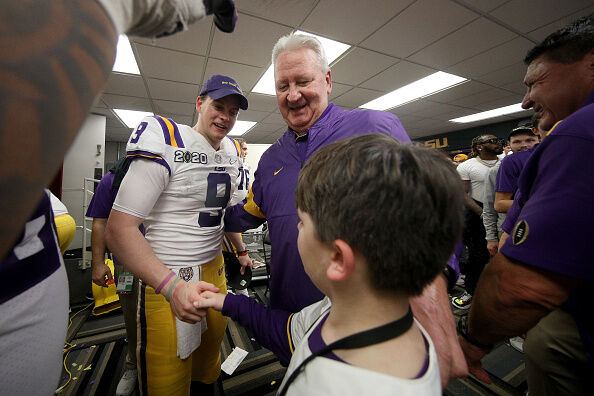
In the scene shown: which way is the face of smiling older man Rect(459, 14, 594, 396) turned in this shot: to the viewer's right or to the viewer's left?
to the viewer's left

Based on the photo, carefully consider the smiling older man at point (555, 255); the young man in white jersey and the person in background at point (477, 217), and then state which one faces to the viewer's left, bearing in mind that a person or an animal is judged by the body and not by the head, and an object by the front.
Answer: the smiling older man

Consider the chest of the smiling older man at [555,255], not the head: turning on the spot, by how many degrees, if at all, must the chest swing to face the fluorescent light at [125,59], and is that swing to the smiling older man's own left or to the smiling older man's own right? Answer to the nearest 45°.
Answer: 0° — they already face it

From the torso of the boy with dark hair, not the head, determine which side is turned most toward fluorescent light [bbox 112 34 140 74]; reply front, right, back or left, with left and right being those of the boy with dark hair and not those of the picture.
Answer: front

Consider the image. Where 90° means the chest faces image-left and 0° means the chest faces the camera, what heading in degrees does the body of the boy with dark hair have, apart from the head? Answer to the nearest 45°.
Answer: approximately 135°

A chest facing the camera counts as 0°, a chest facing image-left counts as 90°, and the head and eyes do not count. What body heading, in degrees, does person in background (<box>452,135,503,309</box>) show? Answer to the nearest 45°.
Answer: approximately 315°

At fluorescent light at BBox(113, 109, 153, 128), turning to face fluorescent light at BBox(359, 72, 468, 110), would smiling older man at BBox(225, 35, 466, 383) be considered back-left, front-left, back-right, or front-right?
front-right

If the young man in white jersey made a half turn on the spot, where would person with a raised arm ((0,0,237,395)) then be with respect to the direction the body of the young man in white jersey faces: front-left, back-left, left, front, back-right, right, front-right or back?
back-left

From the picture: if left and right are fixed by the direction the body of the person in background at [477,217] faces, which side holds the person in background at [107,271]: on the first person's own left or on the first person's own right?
on the first person's own right

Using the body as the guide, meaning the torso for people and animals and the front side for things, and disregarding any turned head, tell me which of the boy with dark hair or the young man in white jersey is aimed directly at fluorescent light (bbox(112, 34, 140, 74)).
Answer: the boy with dark hair

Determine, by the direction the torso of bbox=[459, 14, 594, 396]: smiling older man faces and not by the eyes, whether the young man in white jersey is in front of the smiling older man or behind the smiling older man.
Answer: in front

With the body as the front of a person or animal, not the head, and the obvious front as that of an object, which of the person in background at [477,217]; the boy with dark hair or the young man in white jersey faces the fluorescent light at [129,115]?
the boy with dark hair

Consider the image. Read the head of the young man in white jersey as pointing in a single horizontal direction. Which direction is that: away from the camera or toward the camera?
toward the camera

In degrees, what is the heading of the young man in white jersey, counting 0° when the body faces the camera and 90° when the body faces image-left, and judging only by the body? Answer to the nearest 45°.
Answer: approximately 315°

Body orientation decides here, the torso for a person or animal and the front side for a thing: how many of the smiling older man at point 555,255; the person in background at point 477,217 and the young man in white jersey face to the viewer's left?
1

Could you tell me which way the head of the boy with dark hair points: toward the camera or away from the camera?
away from the camera

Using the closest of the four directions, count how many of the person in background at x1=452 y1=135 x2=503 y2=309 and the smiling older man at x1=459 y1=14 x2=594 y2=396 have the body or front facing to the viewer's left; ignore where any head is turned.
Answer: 1
